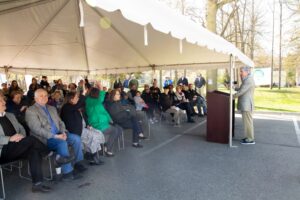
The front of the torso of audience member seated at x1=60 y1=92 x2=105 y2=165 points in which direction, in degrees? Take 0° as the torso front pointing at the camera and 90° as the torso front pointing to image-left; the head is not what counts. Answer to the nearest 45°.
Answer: approximately 270°

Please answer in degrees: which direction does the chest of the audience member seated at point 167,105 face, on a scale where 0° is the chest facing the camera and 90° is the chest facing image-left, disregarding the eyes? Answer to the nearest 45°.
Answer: approximately 315°

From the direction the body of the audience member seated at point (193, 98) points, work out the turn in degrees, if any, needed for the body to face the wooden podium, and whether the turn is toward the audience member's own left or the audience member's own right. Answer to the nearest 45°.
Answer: approximately 45° to the audience member's own right

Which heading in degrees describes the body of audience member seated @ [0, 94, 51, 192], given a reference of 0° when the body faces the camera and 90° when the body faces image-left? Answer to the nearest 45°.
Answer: approximately 315°

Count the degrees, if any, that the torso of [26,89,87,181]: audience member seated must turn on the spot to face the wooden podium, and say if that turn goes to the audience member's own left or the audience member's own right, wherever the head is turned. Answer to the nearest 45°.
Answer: approximately 45° to the audience member's own left

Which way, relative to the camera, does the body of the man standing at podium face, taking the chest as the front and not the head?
to the viewer's left

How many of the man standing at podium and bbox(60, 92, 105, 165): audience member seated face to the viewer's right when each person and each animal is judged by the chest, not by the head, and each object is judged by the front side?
1
